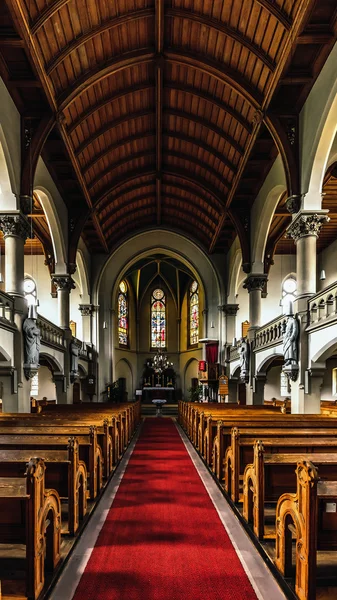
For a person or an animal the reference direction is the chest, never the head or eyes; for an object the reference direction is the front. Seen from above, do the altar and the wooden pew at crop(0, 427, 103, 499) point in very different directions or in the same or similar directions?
very different directions

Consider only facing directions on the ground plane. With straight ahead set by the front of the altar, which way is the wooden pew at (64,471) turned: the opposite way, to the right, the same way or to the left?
the opposite way

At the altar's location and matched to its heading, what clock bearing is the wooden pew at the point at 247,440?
The wooden pew is roughly at 12 o'clock from the altar.

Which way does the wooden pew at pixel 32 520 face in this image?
away from the camera

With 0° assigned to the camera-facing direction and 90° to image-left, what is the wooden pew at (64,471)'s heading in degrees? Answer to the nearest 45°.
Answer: approximately 180°

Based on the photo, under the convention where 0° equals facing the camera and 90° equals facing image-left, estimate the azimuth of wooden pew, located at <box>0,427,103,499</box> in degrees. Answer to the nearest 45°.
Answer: approximately 180°
